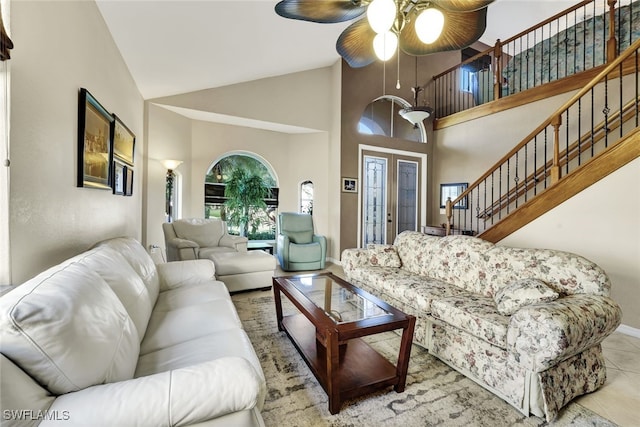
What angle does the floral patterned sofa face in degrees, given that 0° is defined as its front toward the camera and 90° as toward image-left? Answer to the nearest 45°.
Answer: approximately 45°

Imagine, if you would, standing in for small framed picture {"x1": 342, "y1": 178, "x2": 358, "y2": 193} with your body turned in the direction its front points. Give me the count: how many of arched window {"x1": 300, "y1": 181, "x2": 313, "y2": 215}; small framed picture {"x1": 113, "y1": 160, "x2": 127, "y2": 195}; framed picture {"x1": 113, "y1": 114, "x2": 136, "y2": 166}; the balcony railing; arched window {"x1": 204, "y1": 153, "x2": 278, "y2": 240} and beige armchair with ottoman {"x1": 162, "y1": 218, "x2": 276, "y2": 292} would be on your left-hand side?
1

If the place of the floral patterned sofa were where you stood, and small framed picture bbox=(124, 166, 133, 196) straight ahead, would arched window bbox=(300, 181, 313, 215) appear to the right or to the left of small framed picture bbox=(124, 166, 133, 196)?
right

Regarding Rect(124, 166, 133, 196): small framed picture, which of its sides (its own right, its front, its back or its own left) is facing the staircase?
front

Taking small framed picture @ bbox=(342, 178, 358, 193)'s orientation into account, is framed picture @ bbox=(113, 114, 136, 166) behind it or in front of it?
in front

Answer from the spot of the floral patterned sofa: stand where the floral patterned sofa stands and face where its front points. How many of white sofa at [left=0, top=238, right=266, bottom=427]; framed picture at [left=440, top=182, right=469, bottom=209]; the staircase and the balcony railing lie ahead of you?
1

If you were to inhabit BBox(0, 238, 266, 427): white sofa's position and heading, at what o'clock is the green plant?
The green plant is roughly at 10 o'clock from the white sofa.

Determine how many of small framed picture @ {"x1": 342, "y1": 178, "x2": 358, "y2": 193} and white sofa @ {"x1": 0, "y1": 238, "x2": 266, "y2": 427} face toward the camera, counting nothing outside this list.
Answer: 1

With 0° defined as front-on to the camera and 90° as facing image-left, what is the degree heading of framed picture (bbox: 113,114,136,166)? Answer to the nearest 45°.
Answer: approximately 315°

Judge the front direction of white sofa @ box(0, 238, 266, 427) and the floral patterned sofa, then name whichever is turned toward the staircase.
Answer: the white sofa

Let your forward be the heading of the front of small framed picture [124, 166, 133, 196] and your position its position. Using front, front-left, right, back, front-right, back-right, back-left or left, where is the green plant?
left

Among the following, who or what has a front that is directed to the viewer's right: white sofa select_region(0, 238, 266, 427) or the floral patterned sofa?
the white sofa

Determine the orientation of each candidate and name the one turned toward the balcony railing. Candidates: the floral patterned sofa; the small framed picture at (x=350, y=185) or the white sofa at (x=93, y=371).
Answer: the white sofa

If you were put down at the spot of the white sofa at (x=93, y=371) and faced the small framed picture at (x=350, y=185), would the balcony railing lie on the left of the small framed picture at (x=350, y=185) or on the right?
right

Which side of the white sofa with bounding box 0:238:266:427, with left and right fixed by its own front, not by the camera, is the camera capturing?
right

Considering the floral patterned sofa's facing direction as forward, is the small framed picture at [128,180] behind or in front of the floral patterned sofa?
in front

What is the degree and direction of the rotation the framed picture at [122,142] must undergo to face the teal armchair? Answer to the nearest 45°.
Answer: approximately 45° to its left

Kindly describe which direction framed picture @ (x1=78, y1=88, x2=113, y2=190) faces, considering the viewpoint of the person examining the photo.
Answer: facing the viewer and to the right of the viewer

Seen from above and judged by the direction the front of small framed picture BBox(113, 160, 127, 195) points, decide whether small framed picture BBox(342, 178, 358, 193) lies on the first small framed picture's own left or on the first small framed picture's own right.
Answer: on the first small framed picture's own left
